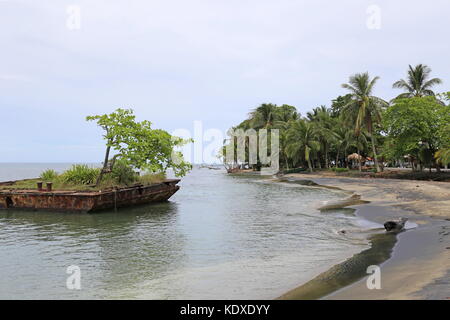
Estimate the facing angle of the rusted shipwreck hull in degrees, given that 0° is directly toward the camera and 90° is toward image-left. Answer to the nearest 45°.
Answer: approximately 270°

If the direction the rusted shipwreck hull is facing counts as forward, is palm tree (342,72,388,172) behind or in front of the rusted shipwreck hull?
in front

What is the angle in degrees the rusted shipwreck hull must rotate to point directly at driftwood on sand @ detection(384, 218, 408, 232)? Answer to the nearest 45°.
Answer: approximately 45° to its right
